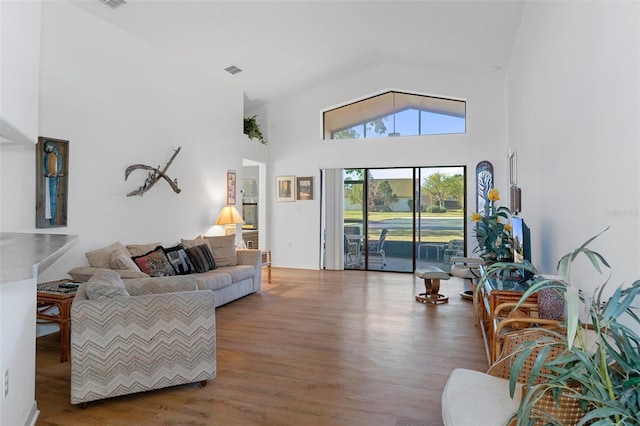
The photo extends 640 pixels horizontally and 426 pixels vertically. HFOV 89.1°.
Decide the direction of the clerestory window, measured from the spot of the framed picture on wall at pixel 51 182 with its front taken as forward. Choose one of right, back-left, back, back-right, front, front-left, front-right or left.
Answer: front-left

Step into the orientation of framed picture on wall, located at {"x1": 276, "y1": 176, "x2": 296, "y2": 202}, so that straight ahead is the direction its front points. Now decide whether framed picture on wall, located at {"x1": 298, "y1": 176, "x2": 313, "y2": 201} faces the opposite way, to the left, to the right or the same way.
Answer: the same way

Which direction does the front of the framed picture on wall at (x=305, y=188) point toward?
toward the camera

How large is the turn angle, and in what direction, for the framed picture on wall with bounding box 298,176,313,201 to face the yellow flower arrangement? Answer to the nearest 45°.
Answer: approximately 45° to its left

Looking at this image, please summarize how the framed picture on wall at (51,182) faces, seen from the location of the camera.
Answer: facing the viewer and to the right of the viewer

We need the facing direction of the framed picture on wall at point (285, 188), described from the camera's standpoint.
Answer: facing the viewer

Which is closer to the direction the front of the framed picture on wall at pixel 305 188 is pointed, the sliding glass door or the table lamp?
the table lamp

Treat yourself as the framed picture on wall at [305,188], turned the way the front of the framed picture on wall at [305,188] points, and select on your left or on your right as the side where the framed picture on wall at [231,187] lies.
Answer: on your right

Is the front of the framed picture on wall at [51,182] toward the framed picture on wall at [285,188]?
no

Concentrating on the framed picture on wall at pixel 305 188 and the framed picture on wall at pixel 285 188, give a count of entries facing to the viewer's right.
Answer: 0

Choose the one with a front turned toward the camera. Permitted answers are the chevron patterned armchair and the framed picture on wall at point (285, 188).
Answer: the framed picture on wall

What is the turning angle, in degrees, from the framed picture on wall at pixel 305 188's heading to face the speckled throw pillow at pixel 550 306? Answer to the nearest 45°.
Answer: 0° — it already faces it

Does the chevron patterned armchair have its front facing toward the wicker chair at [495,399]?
no

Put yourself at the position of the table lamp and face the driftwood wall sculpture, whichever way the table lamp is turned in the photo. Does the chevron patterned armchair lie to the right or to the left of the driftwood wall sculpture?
left

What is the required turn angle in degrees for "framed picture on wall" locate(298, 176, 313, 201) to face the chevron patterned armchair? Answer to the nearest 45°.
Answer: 0° — it already faces it

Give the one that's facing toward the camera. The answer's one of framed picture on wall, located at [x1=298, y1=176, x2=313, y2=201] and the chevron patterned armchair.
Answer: the framed picture on wall

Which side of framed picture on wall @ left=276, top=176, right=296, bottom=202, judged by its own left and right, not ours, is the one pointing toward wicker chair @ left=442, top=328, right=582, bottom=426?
front

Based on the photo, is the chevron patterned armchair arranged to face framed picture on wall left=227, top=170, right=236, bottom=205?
no
